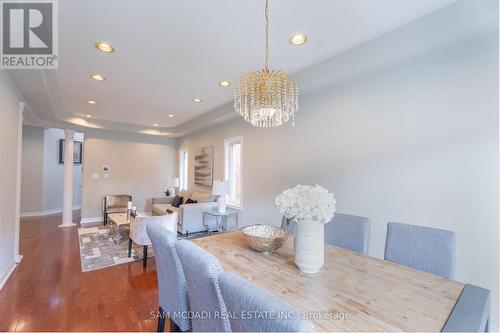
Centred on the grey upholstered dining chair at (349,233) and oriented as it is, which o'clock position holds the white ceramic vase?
The white ceramic vase is roughly at 11 o'clock from the grey upholstered dining chair.

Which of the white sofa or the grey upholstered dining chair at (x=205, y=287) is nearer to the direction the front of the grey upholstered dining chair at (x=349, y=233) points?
the grey upholstered dining chair

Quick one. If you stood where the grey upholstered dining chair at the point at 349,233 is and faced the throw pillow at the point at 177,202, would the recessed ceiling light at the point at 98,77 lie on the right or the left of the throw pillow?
left

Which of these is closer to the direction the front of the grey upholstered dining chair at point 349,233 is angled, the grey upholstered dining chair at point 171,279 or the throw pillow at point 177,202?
the grey upholstered dining chair

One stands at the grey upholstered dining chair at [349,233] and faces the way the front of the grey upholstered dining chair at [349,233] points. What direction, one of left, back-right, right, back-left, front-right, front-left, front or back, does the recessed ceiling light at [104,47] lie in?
front-right

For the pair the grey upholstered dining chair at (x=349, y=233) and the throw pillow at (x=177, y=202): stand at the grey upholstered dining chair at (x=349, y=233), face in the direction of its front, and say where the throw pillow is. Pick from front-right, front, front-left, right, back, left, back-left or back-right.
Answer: right

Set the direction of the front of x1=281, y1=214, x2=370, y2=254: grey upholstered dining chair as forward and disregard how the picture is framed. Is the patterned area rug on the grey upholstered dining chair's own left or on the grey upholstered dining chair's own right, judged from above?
on the grey upholstered dining chair's own right

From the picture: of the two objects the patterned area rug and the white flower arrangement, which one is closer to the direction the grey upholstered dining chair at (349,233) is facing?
the white flower arrangement

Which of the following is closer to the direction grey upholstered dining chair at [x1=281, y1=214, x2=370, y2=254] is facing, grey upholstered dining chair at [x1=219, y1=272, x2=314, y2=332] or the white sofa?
the grey upholstered dining chair

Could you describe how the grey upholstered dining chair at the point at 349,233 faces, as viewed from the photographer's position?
facing the viewer and to the left of the viewer

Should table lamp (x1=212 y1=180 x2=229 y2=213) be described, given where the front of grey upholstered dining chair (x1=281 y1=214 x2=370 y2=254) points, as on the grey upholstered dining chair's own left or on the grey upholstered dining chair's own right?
on the grey upholstered dining chair's own right

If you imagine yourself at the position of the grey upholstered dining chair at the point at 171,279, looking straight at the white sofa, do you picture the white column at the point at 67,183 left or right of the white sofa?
left

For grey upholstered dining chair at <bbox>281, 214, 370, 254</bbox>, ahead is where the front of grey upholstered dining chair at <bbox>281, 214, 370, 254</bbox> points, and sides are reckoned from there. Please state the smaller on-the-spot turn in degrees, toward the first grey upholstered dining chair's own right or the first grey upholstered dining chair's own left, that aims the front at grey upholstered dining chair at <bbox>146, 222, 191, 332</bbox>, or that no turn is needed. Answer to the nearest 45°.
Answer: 0° — it already faces it

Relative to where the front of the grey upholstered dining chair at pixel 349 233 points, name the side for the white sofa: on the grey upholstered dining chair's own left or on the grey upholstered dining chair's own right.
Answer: on the grey upholstered dining chair's own right
